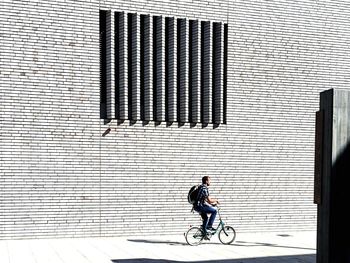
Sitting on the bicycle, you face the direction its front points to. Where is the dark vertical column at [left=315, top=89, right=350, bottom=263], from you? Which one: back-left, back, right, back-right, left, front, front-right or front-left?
front-right

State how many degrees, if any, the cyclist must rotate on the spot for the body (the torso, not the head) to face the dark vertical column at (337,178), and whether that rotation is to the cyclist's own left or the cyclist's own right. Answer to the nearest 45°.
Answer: approximately 45° to the cyclist's own right

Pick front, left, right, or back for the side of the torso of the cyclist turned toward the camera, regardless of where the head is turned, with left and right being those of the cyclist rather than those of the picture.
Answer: right

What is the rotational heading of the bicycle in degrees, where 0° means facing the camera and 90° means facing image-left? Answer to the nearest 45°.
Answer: approximately 270°
